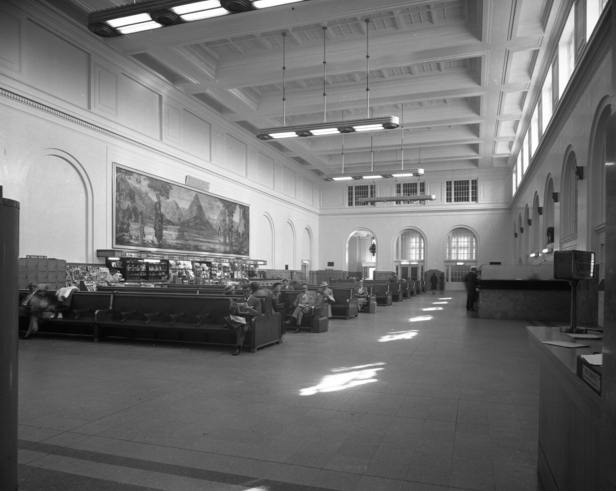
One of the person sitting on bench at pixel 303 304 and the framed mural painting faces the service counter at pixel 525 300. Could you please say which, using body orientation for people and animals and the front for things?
the framed mural painting

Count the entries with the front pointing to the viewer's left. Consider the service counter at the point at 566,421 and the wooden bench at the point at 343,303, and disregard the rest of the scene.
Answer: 1

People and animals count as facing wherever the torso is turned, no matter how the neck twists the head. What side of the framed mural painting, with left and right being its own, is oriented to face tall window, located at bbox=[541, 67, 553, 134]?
front

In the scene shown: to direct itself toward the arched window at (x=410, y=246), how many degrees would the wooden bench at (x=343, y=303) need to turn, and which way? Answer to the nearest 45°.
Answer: approximately 180°

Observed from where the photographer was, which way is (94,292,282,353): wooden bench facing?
facing the viewer and to the left of the viewer

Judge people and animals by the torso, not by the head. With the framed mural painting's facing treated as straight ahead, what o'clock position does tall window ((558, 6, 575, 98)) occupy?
The tall window is roughly at 12 o'clock from the framed mural painting.

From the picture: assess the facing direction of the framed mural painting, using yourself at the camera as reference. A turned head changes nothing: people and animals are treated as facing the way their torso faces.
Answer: facing the viewer and to the right of the viewer

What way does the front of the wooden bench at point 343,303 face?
toward the camera

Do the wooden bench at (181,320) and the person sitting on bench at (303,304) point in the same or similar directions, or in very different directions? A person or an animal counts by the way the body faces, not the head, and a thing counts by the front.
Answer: same or similar directions

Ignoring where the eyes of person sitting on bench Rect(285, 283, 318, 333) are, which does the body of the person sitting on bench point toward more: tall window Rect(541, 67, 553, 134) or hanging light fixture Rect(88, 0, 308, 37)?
the hanging light fixture
